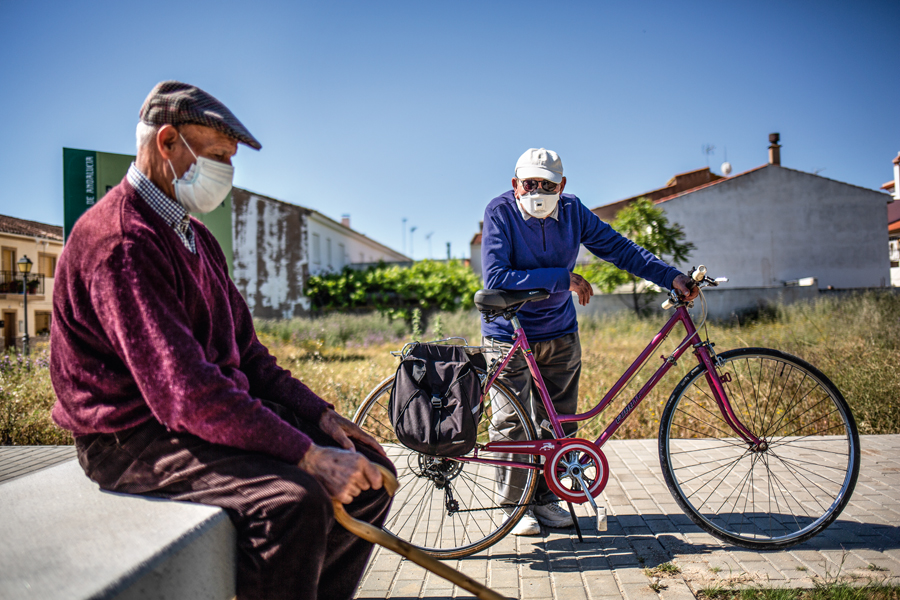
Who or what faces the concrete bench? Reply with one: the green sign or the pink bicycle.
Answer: the green sign

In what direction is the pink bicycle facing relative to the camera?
to the viewer's right

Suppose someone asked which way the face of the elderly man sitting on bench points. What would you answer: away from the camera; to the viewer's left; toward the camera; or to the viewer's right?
to the viewer's right

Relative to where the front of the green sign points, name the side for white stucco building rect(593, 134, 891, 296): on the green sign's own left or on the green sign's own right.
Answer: on the green sign's own left

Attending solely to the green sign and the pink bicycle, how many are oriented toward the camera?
1

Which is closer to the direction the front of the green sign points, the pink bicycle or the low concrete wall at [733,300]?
the pink bicycle

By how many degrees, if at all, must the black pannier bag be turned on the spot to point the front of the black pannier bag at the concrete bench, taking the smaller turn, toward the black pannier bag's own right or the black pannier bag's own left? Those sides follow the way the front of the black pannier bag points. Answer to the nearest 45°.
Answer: approximately 45° to the black pannier bag's own right

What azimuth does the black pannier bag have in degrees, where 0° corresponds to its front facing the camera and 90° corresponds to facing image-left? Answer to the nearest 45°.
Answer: approximately 0°
